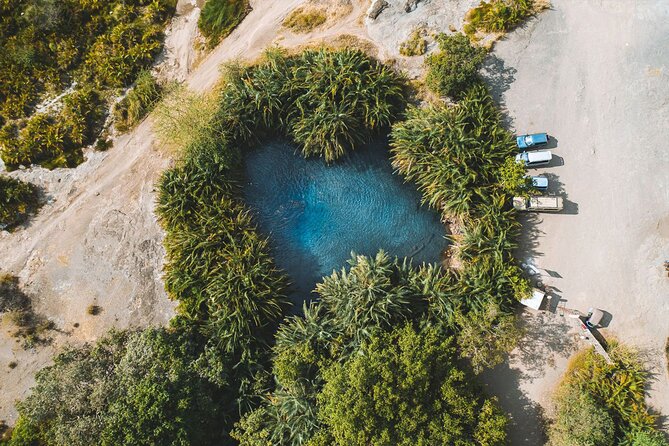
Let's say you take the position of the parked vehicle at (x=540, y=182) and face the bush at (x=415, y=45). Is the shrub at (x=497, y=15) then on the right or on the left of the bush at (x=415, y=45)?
right

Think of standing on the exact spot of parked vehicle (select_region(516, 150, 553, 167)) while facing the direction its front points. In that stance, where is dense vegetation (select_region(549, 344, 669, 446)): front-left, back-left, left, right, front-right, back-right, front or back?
left

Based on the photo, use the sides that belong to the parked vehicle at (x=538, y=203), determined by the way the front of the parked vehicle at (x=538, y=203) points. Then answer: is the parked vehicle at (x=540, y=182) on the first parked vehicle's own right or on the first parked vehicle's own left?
on the first parked vehicle's own right

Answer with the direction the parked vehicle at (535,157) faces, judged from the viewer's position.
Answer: facing to the left of the viewer

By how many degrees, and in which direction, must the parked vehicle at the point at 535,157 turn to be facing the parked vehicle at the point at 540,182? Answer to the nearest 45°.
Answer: approximately 90° to its left

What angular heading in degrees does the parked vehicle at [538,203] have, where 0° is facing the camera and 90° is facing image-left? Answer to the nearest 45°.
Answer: approximately 90°

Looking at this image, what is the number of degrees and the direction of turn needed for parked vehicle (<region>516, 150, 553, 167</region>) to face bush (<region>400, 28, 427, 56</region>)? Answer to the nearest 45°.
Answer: approximately 45° to its right

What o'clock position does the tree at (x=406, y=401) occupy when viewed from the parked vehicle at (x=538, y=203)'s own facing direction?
The tree is roughly at 10 o'clock from the parked vehicle.

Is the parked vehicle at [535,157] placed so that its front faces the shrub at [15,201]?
yes

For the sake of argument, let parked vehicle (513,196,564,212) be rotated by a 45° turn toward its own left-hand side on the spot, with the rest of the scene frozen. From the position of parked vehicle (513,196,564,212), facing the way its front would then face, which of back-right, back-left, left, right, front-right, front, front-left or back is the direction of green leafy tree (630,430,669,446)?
front-left

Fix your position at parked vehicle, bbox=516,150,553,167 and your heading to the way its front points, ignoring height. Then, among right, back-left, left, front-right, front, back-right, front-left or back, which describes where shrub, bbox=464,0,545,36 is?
right

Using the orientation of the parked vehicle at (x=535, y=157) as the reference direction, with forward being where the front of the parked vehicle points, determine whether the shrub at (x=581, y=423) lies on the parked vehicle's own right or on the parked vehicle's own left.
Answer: on the parked vehicle's own left

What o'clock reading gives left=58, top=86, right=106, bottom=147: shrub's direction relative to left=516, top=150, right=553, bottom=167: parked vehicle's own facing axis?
The shrub is roughly at 12 o'clock from the parked vehicle.

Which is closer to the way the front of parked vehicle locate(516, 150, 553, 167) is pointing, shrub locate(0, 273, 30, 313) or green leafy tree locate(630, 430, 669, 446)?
the shrub

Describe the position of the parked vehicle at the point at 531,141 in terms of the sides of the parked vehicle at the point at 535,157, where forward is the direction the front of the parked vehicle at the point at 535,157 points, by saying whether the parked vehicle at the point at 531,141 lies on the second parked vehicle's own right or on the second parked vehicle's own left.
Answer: on the second parked vehicle's own right

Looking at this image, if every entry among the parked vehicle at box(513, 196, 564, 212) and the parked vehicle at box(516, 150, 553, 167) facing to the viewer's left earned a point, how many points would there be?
2
